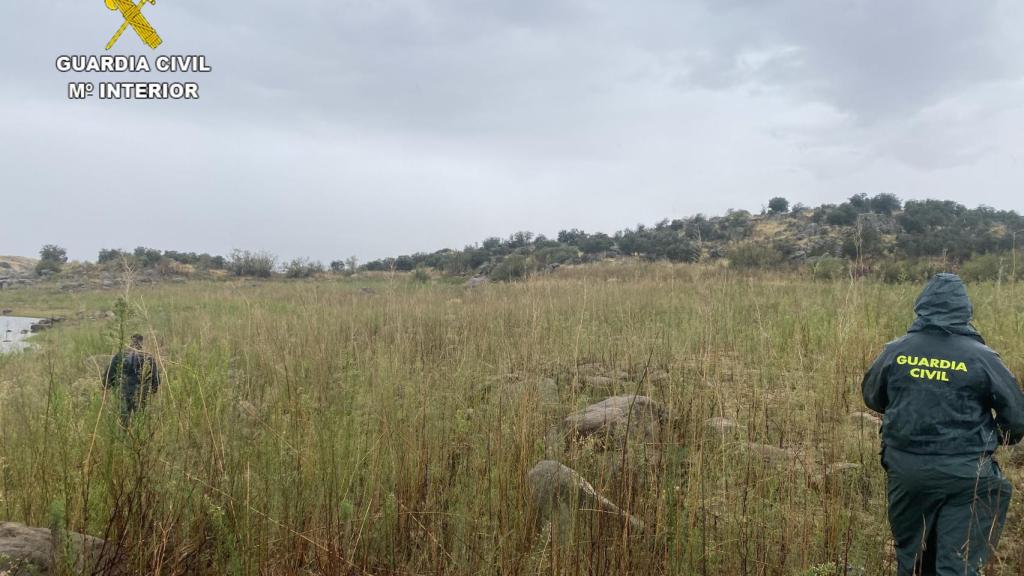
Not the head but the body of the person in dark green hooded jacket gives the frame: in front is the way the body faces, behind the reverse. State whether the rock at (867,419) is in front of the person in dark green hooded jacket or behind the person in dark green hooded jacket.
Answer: in front

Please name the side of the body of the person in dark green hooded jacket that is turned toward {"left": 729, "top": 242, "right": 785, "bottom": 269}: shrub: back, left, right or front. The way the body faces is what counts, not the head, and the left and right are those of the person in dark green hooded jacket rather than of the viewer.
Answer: front

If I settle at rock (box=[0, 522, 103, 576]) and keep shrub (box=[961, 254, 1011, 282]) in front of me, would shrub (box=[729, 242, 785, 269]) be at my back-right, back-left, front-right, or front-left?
front-left

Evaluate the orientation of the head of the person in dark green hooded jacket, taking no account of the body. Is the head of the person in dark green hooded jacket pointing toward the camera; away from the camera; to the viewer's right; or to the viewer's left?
away from the camera

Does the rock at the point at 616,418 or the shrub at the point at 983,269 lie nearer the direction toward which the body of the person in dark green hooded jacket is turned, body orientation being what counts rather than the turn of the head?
the shrub

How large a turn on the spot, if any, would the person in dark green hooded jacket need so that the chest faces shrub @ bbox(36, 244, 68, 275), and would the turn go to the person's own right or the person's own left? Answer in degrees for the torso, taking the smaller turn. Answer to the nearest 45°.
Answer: approximately 90° to the person's own left

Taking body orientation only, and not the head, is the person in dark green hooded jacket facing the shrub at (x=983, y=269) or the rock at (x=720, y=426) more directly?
the shrub

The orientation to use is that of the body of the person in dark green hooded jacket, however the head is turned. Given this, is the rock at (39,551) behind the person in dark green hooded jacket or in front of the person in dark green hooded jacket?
behind

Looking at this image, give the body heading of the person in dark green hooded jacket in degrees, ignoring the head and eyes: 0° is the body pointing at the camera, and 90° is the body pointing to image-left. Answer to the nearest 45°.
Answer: approximately 180°

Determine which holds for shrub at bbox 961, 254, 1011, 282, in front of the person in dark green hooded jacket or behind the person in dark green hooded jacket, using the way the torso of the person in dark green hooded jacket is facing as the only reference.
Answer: in front

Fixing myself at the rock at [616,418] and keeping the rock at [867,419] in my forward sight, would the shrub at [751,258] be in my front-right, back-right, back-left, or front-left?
front-left

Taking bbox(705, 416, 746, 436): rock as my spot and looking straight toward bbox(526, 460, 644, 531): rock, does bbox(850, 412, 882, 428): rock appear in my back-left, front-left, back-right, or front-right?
back-left
